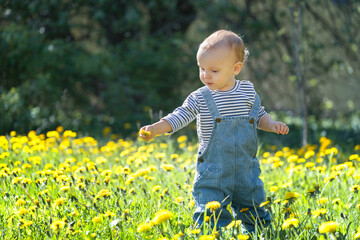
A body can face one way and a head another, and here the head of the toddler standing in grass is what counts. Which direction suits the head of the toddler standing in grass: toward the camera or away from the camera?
toward the camera

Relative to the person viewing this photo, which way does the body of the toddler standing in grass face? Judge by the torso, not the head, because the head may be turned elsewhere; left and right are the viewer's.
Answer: facing the viewer
